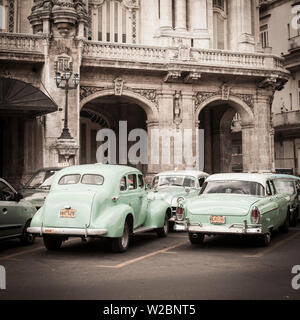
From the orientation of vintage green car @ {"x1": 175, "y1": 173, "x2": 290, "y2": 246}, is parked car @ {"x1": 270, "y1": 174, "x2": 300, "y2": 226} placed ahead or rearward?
ahead

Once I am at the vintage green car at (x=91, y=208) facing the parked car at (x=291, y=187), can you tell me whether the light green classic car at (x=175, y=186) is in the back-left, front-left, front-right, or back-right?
front-left

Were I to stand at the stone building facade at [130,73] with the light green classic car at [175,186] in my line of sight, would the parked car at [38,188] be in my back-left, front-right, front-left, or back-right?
front-right

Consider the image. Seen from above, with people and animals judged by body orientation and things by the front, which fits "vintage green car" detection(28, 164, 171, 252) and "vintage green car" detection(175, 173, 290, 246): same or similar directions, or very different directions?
same or similar directions

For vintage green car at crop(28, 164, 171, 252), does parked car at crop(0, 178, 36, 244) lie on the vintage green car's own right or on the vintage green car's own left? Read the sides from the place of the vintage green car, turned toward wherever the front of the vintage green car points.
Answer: on the vintage green car's own left

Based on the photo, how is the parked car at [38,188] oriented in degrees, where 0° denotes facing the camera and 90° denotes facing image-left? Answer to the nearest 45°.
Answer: approximately 45°

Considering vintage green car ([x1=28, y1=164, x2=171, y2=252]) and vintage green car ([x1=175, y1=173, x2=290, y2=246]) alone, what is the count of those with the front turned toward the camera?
0

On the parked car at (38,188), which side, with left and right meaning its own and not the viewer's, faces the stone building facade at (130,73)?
back

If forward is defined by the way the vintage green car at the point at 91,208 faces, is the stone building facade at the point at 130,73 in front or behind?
in front

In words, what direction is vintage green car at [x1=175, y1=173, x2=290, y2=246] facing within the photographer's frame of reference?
facing away from the viewer and to the right of the viewer

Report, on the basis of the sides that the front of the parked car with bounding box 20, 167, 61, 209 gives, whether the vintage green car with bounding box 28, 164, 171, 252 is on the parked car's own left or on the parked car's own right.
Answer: on the parked car's own left

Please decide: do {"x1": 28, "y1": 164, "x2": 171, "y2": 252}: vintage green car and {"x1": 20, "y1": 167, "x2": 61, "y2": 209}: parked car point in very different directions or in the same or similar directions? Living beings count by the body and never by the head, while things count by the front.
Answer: very different directions

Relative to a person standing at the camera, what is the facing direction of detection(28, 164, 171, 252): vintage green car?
facing away from the viewer and to the right of the viewer

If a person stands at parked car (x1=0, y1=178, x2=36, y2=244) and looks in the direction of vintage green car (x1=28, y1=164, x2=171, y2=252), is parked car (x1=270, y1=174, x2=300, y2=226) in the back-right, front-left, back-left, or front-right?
front-left

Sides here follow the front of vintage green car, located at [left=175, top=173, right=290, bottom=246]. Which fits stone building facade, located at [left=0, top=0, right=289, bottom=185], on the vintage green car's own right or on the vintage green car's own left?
on the vintage green car's own left
